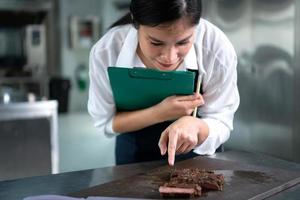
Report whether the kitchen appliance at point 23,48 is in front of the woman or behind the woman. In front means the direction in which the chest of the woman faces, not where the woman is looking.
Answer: behind

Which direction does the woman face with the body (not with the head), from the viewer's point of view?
toward the camera

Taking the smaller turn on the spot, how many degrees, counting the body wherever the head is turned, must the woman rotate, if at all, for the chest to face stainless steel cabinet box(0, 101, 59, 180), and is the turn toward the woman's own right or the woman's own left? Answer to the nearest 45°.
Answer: approximately 135° to the woman's own right
